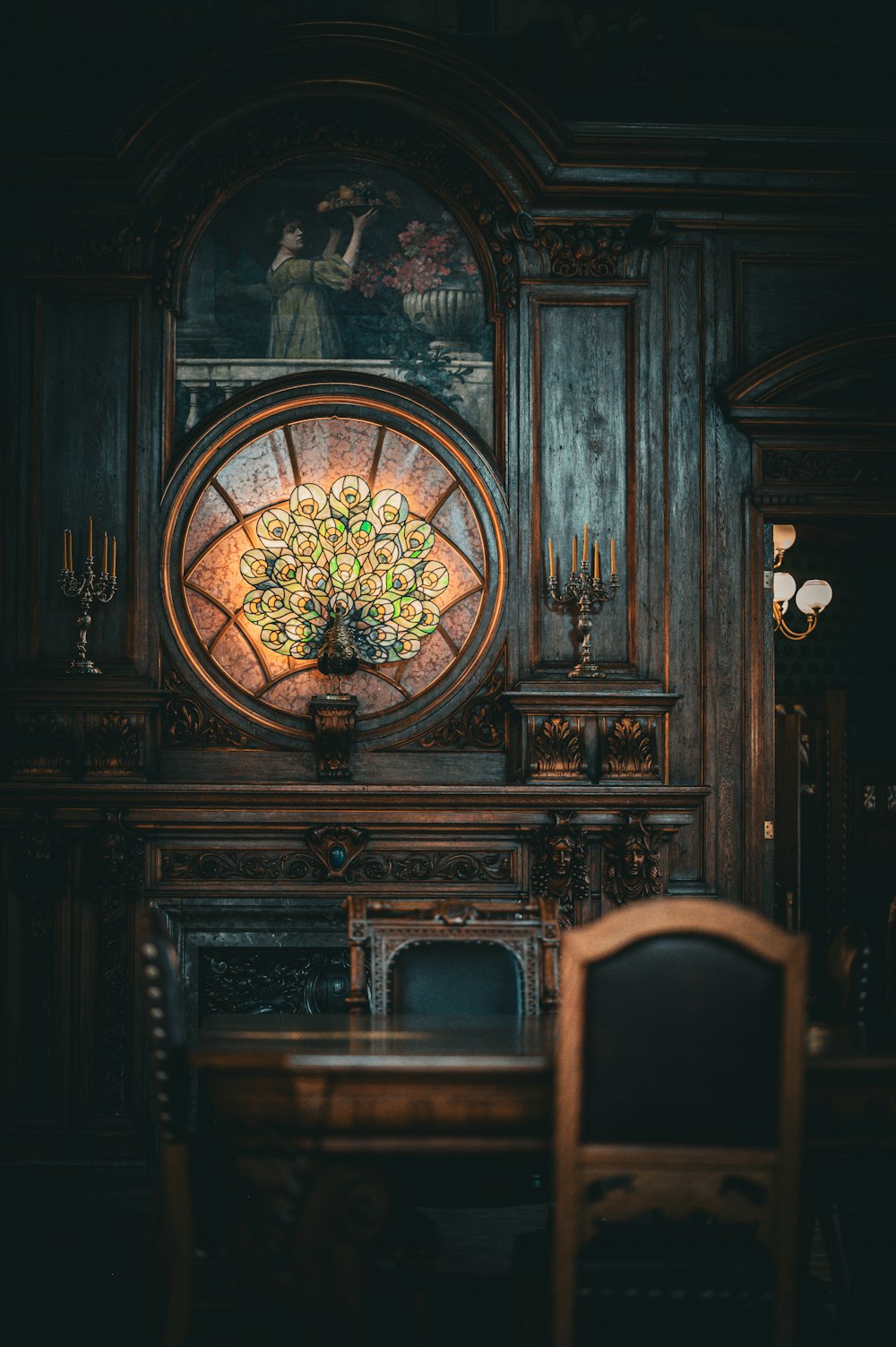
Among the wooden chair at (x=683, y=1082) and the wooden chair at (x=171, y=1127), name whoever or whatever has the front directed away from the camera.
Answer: the wooden chair at (x=683, y=1082)

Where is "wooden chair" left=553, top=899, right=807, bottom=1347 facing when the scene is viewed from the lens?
facing away from the viewer

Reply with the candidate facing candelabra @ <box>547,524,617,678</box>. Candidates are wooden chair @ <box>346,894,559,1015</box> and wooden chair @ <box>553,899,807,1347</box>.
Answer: wooden chair @ <box>553,899,807,1347</box>

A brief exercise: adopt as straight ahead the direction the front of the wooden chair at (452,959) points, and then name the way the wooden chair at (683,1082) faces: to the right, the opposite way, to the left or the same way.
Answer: the opposite way

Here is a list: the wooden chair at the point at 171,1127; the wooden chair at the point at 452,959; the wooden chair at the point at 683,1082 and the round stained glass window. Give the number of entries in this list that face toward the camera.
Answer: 2

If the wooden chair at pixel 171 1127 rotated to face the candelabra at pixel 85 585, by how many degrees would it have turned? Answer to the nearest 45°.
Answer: approximately 90° to its left

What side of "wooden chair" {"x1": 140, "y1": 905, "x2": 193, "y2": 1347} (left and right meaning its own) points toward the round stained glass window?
left

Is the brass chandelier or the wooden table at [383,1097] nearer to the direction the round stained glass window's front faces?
the wooden table

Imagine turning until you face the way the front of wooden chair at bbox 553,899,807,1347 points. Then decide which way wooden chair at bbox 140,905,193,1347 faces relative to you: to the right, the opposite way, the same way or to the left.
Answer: to the right

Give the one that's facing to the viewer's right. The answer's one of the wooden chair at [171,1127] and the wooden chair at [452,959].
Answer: the wooden chair at [171,1127]

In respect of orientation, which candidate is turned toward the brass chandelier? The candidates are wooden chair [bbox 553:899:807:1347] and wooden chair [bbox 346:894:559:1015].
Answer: wooden chair [bbox 553:899:807:1347]

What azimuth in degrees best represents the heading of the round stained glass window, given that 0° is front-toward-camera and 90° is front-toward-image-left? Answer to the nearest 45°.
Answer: approximately 0°

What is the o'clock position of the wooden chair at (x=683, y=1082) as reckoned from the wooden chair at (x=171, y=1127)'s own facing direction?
the wooden chair at (x=683, y=1082) is roughly at 1 o'clock from the wooden chair at (x=171, y=1127).
